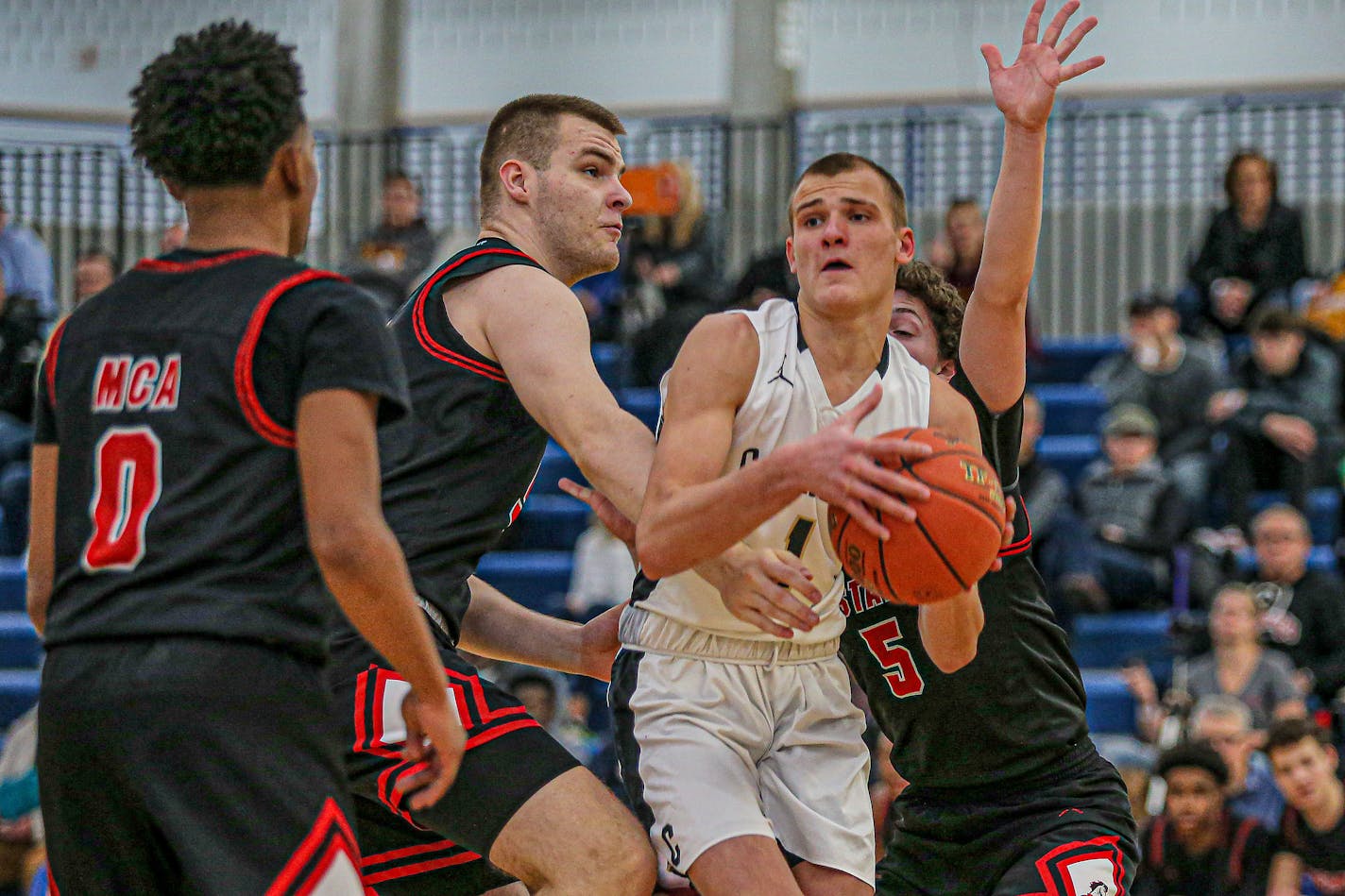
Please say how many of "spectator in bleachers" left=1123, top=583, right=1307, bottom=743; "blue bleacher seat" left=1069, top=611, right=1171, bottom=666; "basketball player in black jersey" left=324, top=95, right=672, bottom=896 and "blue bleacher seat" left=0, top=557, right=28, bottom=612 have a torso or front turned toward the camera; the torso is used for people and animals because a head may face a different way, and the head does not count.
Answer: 3

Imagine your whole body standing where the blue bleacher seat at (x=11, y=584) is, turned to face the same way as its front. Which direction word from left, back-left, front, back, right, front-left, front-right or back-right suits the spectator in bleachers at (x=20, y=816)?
front

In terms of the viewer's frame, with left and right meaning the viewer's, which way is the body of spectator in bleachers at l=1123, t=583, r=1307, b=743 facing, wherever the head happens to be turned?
facing the viewer

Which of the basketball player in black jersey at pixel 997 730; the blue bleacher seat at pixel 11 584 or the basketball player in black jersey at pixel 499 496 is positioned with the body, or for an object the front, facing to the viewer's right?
the basketball player in black jersey at pixel 499 496

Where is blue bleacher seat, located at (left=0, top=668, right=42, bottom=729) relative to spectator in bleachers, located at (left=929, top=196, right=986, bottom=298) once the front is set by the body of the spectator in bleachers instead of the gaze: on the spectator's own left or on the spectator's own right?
on the spectator's own right

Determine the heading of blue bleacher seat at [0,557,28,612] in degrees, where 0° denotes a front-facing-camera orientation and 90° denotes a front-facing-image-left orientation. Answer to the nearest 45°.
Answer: approximately 0°

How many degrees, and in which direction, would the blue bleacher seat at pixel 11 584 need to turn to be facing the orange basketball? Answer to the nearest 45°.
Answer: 0° — it already faces it

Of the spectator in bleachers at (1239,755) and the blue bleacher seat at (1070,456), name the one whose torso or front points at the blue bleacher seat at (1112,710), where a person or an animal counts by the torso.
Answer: the blue bleacher seat at (1070,456)

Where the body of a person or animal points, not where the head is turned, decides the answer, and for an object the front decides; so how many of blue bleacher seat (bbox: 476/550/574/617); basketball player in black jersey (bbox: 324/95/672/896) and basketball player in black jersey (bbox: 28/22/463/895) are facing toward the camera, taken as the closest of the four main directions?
1

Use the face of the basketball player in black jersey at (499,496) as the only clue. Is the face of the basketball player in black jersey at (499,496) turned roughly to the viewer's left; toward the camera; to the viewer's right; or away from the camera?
to the viewer's right
